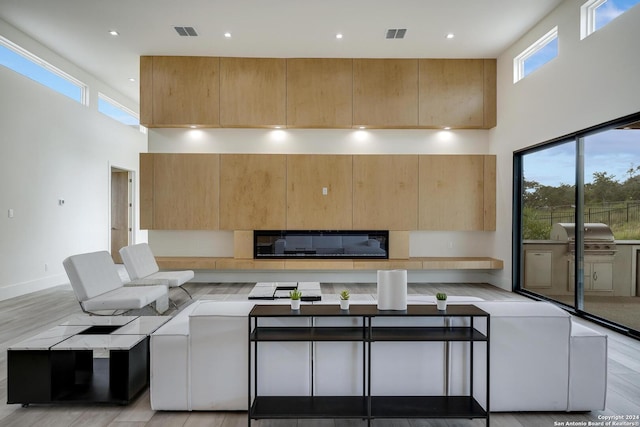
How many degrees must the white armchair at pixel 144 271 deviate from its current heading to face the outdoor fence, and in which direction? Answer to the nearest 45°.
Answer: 0° — it already faces it

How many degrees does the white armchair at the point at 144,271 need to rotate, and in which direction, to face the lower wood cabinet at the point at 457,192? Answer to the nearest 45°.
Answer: approximately 45° to its left

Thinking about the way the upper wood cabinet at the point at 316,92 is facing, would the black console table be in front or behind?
in front

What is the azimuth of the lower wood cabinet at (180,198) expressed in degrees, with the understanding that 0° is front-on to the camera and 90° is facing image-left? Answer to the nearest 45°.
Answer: approximately 0°

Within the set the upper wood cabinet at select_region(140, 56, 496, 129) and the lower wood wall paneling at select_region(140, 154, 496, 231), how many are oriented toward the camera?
2

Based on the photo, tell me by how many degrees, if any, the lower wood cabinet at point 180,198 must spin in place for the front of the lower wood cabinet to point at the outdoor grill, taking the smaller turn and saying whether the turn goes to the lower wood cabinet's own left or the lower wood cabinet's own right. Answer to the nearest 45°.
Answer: approximately 45° to the lower wood cabinet's own left

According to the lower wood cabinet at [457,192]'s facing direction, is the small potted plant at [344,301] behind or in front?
in front

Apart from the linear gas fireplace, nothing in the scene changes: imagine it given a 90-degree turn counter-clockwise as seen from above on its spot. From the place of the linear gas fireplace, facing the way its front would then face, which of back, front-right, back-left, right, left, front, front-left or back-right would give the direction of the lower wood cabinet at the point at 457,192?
front

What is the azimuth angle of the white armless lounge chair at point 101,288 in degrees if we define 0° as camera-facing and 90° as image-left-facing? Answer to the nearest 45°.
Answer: approximately 315°
